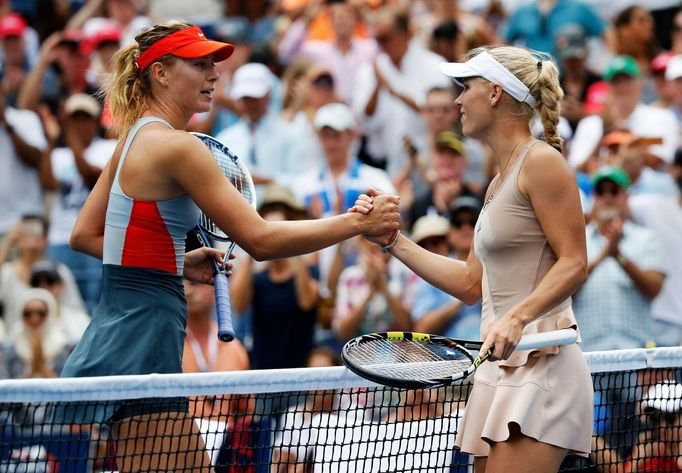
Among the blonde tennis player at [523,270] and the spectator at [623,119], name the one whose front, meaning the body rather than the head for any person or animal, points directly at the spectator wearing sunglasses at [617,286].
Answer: the spectator

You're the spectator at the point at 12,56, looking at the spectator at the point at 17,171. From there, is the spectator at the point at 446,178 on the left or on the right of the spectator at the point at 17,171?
left

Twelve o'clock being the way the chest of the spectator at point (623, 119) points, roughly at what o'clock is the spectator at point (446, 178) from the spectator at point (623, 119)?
the spectator at point (446, 178) is roughly at 2 o'clock from the spectator at point (623, 119).

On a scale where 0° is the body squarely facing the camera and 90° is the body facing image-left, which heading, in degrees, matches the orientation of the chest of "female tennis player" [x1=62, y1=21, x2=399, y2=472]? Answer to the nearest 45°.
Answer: approximately 270°

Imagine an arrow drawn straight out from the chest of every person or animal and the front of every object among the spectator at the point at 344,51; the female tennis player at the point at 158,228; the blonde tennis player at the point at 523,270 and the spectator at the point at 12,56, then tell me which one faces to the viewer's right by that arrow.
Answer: the female tennis player

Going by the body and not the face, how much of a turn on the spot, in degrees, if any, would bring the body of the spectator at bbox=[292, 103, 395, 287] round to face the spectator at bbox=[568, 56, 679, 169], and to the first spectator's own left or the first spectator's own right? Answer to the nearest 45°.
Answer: approximately 90° to the first spectator's own left

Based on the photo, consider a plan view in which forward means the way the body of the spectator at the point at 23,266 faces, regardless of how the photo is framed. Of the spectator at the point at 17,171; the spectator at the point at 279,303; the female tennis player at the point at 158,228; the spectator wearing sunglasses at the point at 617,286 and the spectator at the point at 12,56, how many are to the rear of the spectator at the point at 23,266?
2

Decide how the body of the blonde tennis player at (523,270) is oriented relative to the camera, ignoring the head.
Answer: to the viewer's left

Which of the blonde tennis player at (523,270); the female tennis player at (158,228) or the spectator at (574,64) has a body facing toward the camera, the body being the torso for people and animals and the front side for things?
the spectator

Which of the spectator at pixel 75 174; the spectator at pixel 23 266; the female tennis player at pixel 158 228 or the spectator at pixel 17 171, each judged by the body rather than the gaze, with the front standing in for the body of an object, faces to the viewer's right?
the female tennis player

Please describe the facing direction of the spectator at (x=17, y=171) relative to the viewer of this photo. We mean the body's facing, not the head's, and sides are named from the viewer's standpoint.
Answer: facing the viewer

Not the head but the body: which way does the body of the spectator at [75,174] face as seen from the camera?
toward the camera

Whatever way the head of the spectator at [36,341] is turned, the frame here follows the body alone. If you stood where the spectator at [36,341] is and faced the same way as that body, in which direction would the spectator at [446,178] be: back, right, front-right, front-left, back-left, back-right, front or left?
left

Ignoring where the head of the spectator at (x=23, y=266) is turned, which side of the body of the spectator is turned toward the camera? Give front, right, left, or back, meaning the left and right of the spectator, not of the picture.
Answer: front

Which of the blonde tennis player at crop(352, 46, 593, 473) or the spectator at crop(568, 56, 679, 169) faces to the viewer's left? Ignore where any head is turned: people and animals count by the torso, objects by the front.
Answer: the blonde tennis player

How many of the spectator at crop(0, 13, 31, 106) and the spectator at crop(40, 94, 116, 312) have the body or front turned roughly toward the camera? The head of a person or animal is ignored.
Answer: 2
